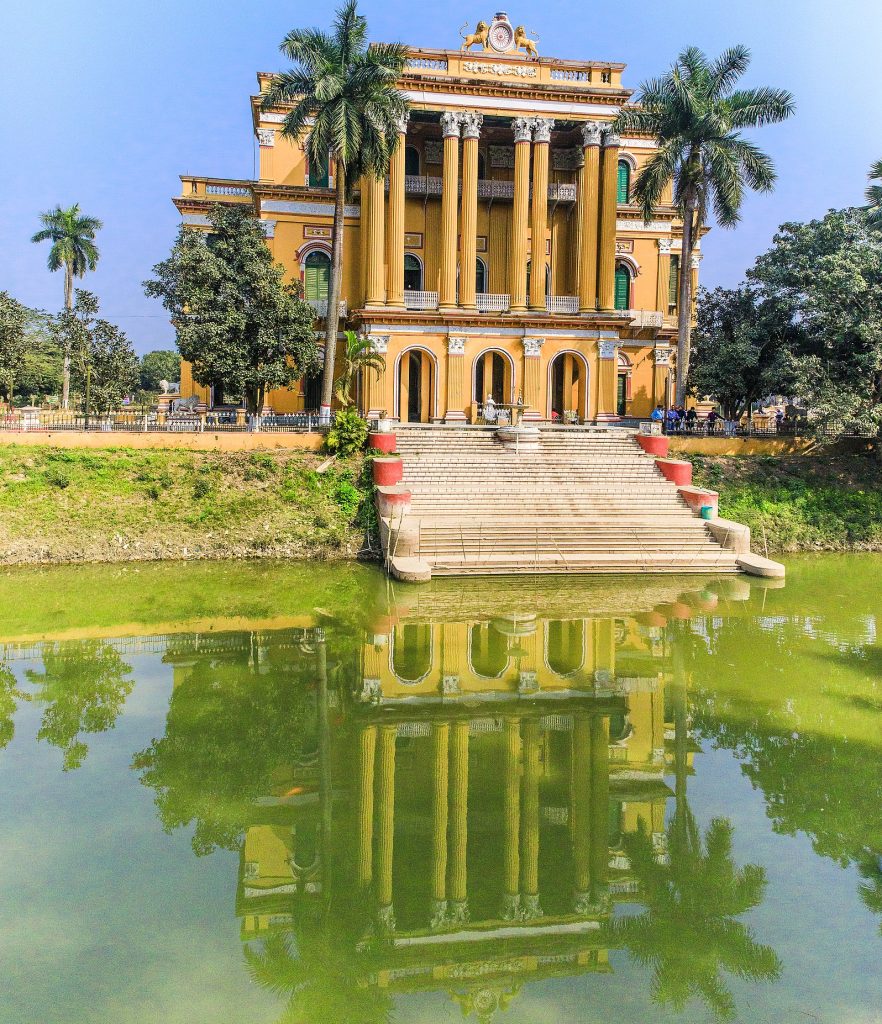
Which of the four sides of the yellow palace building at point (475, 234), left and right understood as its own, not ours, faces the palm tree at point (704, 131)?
left

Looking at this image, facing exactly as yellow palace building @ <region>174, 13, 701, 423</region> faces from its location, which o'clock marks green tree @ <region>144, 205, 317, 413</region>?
The green tree is roughly at 2 o'clock from the yellow palace building.

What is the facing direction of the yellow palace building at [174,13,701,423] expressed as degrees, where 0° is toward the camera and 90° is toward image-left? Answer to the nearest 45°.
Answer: approximately 0°

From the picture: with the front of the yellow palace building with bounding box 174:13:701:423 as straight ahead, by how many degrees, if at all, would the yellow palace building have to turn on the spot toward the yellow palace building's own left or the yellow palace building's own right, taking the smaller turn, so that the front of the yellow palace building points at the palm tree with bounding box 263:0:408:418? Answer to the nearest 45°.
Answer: approximately 45° to the yellow palace building's own right

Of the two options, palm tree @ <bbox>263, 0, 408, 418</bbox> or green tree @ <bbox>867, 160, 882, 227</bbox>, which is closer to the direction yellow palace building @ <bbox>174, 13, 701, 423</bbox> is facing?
the palm tree

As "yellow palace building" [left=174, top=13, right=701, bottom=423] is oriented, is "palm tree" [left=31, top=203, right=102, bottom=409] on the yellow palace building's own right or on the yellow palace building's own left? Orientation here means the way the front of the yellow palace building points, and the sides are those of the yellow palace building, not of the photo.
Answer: on the yellow palace building's own right

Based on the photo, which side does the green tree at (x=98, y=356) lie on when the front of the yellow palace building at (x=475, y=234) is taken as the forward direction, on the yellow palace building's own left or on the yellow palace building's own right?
on the yellow palace building's own right
